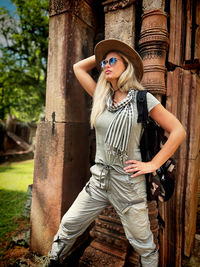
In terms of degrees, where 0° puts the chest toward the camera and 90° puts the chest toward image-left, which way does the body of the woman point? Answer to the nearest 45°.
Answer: approximately 45°

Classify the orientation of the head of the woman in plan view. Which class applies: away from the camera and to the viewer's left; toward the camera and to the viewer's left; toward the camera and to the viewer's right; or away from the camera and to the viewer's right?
toward the camera and to the viewer's left

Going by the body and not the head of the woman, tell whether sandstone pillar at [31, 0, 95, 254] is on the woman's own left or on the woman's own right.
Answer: on the woman's own right

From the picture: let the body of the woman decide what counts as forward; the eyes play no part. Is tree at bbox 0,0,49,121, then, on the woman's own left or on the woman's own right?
on the woman's own right
